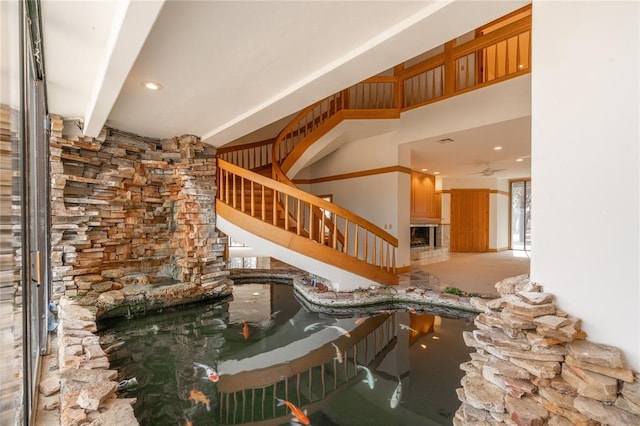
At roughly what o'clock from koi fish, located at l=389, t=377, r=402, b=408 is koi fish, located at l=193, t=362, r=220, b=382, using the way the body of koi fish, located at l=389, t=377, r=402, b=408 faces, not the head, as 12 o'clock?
koi fish, located at l=193, t=362, r=220, b=382 is roughly at 3 o'clock from koi fish, located at l=389, t=377, r=402, b=408.

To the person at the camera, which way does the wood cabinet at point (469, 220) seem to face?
facing the viewer

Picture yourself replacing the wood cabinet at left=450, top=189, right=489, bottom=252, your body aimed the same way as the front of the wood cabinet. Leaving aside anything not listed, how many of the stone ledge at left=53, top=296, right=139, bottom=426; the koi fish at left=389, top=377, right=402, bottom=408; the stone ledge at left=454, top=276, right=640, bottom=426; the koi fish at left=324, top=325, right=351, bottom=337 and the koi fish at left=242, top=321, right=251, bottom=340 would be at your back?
0

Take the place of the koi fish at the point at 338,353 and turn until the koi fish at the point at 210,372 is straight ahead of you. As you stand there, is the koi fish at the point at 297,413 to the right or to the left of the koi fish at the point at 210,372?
left

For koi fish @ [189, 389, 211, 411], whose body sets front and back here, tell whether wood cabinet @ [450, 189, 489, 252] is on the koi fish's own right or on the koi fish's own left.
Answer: on the koi fish's own right

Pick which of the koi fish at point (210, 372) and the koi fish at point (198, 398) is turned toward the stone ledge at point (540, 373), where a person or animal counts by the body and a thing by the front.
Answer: the koi fish at point (210, 372)

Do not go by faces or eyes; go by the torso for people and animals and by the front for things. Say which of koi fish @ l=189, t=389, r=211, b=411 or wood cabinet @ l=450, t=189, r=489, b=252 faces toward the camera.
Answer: the wood cabinet

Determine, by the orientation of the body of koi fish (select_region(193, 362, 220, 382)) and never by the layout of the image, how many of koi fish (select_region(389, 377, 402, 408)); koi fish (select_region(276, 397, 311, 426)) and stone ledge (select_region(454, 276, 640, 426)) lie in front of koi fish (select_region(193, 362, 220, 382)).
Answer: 3

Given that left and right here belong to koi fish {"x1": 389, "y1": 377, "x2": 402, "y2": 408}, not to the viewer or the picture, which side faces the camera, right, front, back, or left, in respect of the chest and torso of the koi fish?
front

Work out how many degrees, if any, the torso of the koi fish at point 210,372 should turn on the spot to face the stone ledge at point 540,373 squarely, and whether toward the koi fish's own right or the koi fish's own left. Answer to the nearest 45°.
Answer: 0° — it already faces it

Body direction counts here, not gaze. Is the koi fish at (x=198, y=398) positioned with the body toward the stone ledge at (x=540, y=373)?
no

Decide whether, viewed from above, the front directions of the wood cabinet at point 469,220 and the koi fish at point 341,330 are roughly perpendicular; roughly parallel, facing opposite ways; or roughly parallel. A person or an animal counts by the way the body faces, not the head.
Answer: roughly perpendicular

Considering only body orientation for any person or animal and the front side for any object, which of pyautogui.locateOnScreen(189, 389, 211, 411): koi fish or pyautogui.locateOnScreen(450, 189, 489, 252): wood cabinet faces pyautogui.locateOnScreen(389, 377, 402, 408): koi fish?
the wood cabinet

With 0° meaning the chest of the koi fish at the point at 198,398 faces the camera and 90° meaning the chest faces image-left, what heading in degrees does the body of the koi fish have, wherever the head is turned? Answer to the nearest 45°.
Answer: approximately 135°

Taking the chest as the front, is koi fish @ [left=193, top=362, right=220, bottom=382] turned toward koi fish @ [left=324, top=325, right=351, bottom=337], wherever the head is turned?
no
